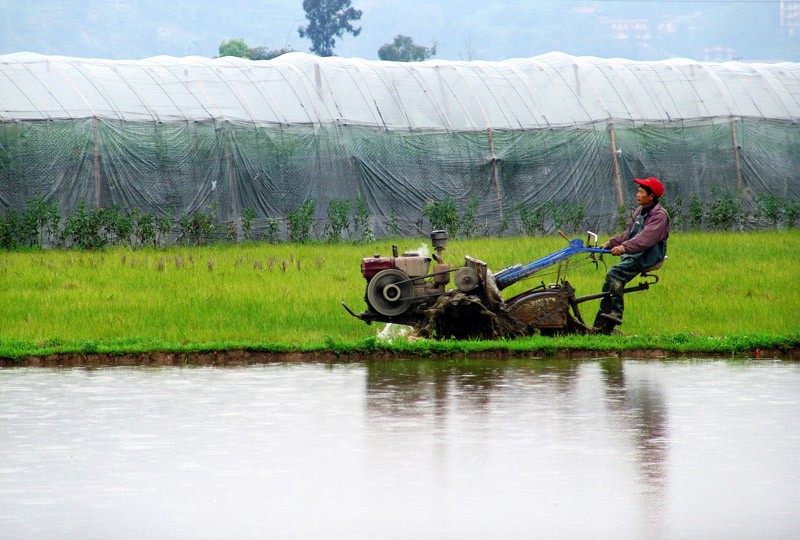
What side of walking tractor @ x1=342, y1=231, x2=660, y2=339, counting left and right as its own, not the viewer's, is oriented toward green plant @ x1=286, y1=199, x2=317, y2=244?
right

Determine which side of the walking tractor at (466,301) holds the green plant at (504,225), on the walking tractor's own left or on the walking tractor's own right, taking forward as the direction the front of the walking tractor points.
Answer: on the walking tractor's own right

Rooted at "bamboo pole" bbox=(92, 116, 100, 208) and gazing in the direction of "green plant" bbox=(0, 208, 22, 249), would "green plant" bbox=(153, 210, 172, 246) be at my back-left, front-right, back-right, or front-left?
back-left

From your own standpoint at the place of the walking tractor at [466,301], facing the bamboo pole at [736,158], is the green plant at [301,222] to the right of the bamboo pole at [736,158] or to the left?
left

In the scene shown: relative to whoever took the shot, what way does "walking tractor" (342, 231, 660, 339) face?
facing to the left of the viewer

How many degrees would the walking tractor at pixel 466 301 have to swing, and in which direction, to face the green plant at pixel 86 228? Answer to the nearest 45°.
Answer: approximately 45° to its right

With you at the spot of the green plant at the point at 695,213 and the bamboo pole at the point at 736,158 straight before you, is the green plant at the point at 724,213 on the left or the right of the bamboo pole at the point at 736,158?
right

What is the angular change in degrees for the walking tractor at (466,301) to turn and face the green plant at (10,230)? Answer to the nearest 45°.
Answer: approximately 45° to its right

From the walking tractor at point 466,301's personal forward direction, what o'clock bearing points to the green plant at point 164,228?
The green plant is roughly at 2 o'clock from the walking tractor.

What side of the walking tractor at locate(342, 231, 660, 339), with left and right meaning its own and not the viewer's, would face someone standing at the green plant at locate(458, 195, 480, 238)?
right

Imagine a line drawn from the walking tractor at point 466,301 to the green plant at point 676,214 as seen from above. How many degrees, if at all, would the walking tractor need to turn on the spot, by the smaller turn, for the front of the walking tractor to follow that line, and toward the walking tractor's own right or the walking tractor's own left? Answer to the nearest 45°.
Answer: approximately 90° to the walking tractor's own right

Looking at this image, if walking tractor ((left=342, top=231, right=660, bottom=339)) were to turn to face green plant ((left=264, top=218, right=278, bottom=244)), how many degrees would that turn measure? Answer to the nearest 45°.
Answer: approximately 90° to its right
